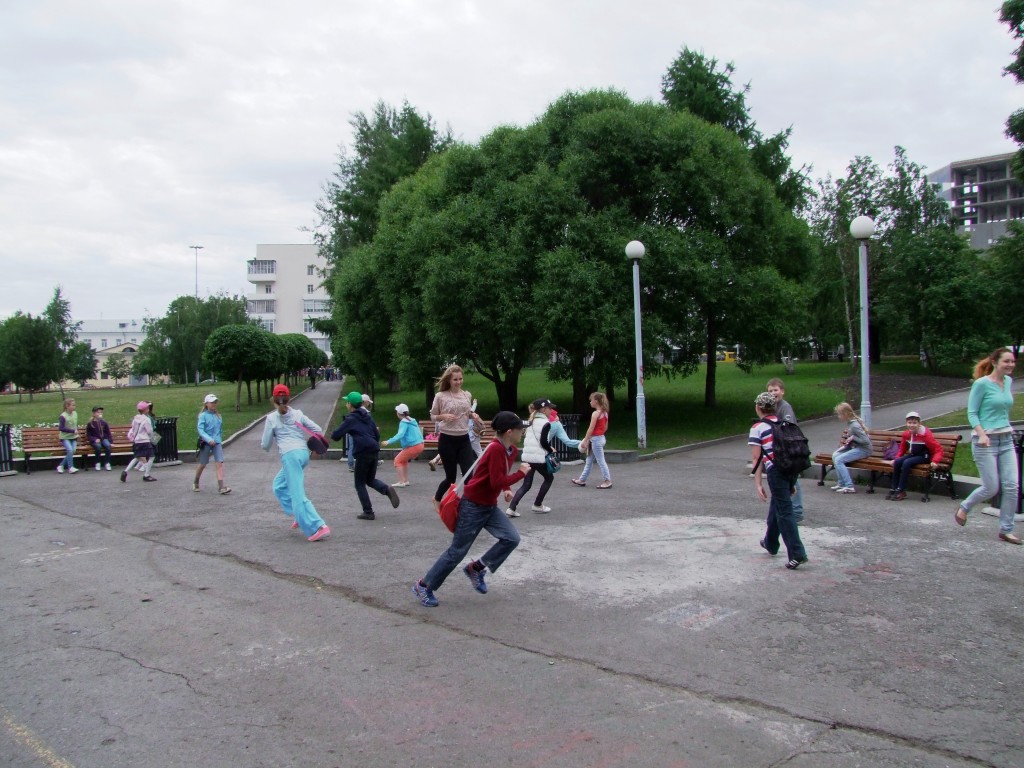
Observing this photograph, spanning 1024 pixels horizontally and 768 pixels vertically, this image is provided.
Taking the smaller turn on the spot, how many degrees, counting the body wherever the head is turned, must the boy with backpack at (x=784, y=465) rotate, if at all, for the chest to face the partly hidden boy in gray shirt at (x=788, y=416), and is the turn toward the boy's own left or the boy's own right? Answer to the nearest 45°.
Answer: approximately 45° to the boy's own right

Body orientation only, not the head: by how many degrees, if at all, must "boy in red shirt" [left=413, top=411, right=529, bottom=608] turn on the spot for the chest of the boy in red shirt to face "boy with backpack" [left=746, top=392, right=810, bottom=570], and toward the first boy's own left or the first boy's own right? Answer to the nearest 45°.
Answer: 0° — they already face them

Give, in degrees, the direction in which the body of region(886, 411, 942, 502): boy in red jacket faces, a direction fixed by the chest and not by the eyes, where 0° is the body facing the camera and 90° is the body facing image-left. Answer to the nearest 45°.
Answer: approximately 45°

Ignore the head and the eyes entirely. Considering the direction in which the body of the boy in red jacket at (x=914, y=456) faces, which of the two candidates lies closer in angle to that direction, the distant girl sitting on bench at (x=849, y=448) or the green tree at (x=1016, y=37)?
the distant girl sitting on bench

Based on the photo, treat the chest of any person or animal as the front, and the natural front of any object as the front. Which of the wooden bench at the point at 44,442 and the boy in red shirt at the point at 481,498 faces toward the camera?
the wooden bench

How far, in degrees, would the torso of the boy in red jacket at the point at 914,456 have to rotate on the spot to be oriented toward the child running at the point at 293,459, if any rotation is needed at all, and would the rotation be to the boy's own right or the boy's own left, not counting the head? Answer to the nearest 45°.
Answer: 0° — they already face them

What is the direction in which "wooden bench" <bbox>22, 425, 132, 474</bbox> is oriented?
toward the camera

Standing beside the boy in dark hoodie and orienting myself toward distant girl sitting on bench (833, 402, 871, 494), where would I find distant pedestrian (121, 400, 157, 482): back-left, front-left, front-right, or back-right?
back-left

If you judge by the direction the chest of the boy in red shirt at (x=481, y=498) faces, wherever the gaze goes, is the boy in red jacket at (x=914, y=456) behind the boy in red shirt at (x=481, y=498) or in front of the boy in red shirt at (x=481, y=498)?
in front

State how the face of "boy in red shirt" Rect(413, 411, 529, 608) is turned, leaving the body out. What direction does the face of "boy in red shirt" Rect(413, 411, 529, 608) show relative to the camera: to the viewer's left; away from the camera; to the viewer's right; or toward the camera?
to the viewer's right

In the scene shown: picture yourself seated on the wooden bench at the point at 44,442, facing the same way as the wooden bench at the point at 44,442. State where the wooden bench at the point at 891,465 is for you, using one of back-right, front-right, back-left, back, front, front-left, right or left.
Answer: front-left
